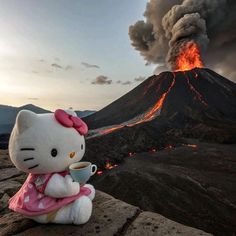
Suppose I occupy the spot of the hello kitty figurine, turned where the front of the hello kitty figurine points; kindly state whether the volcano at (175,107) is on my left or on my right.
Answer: on my left

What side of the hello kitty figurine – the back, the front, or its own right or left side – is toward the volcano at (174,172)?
left

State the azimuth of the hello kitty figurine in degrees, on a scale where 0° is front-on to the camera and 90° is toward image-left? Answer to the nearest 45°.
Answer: approximately 315°
